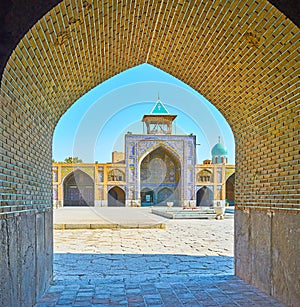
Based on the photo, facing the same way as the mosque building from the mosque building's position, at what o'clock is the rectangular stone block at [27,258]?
The rectangular stone block is roughly at 12 o'clock from the mosque building.

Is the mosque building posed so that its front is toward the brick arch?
yes

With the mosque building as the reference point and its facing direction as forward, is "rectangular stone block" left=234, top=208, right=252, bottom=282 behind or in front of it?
in front

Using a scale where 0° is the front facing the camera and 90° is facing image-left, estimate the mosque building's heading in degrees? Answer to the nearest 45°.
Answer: approximately 0°

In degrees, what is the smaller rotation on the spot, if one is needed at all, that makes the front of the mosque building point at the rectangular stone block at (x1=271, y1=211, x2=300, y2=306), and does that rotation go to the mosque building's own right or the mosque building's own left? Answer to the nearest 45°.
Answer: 0° — it already faces it
